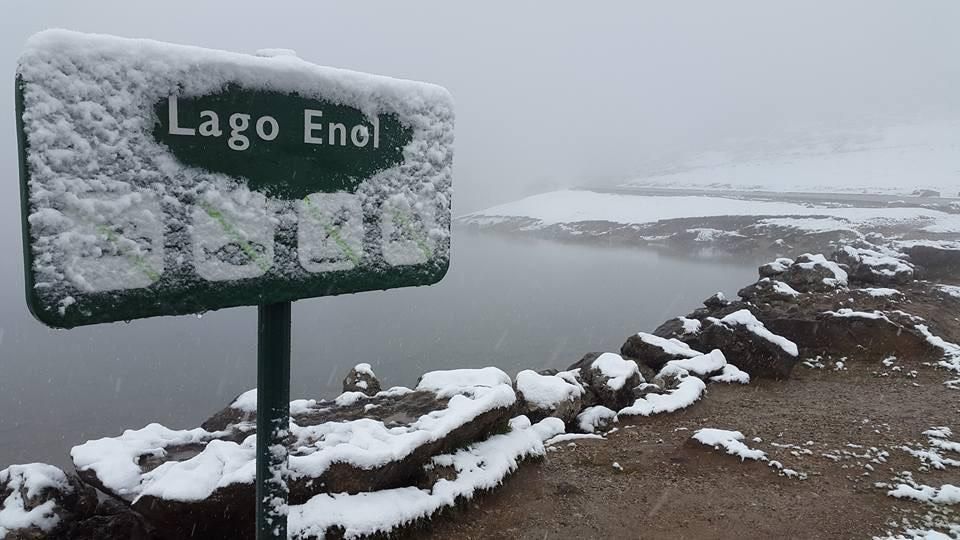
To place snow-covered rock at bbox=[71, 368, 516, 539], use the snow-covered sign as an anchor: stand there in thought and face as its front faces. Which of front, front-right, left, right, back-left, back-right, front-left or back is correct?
back-left

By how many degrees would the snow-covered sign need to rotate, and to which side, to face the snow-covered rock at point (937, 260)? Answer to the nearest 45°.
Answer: approximately 90° to its left

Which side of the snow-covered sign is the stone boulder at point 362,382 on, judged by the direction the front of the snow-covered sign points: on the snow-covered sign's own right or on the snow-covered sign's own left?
on the snow-covered sign's own left

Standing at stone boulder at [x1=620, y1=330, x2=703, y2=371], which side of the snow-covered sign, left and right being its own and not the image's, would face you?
left

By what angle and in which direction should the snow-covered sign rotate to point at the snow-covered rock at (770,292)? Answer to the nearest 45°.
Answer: approximately 90° to its left

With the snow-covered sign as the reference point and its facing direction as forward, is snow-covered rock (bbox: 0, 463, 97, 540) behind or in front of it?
behind

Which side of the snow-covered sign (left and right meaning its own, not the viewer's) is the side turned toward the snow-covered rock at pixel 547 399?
left

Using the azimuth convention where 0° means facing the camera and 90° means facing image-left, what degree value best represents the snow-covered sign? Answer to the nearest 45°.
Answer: approximately 315°

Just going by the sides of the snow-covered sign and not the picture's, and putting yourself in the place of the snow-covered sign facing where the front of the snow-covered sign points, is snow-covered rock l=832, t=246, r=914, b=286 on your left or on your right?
on your left

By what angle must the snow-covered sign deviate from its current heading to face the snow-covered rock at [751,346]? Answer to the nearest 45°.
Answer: approximately 90° to its left
